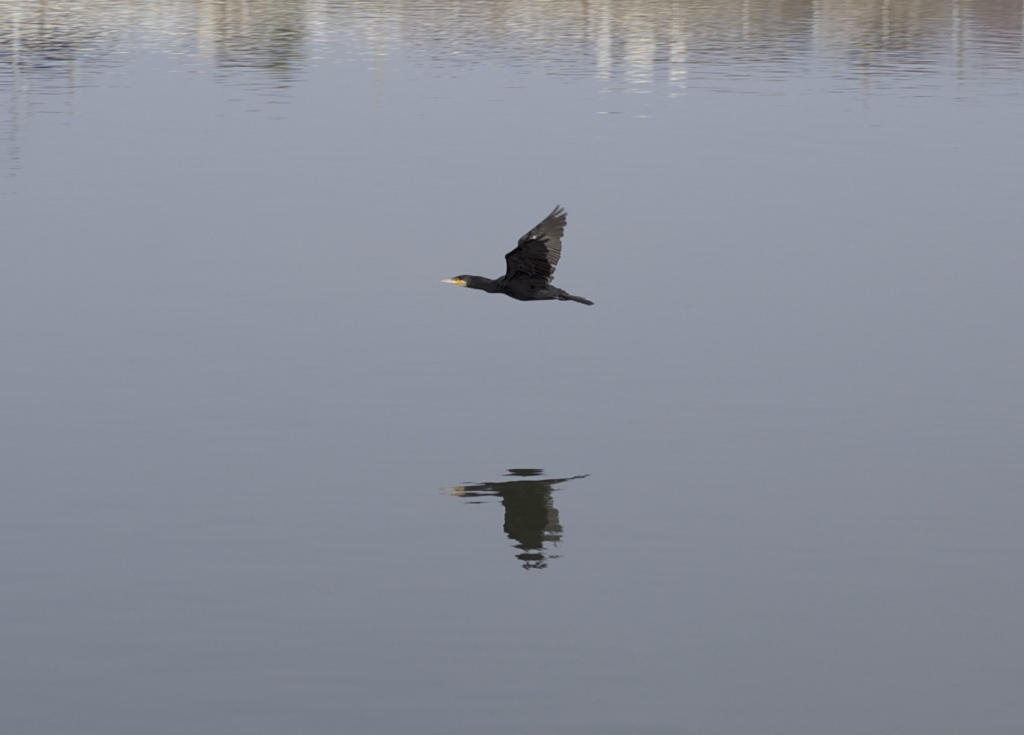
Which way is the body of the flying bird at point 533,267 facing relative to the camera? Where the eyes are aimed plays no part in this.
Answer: to the viewer's left
